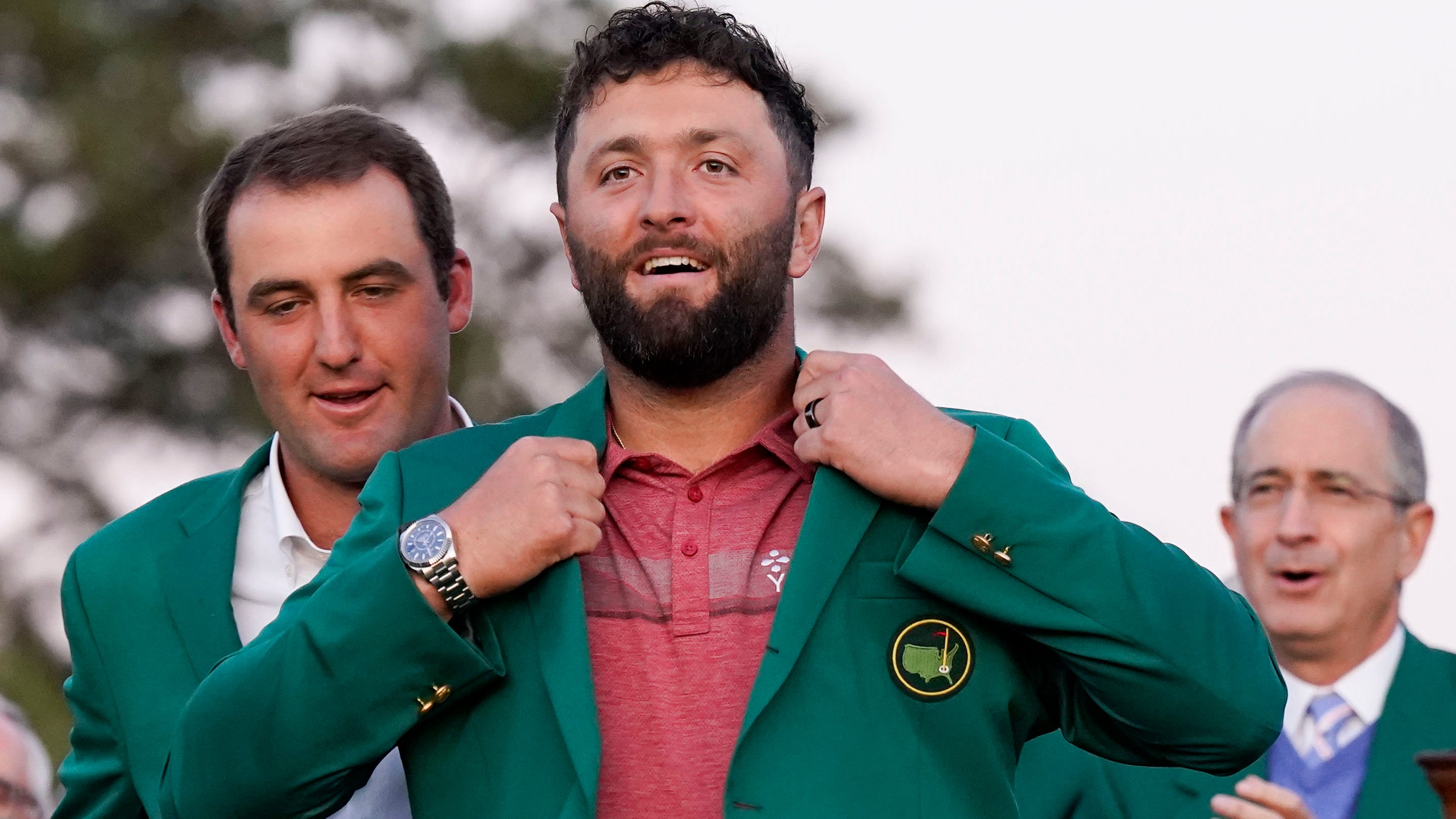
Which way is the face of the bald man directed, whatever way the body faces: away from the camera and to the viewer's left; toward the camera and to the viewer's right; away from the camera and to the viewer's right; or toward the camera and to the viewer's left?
toward the camera and to the viewer's left

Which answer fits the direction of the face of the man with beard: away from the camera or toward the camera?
toward the camera

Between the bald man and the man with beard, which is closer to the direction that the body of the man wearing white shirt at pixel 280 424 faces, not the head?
the man with beard

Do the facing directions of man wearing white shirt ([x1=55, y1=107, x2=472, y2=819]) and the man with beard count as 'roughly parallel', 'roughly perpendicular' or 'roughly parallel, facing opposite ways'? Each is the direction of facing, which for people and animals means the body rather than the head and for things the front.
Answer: roughly parallel

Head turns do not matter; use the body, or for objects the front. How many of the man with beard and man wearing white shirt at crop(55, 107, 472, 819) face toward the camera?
2

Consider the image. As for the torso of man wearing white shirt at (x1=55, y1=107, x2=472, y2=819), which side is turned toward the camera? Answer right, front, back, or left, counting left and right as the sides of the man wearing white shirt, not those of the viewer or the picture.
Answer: front

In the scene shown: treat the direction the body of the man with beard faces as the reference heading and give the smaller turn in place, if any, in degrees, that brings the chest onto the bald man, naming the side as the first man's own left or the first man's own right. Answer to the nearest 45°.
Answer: approximately 135° to the first man's own left

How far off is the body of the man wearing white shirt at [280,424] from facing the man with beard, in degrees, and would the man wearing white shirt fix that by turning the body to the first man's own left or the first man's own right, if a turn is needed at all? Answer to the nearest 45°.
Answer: approximately 45° to the first man's own left

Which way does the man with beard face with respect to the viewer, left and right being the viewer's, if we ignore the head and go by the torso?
facing the viewer

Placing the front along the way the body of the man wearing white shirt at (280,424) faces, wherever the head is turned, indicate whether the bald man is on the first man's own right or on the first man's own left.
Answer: on the first man's own left
